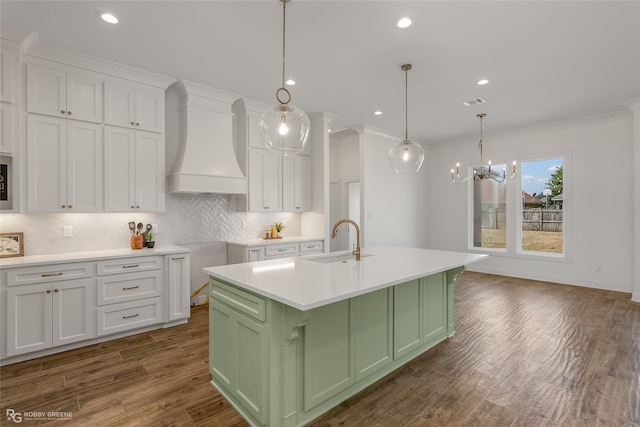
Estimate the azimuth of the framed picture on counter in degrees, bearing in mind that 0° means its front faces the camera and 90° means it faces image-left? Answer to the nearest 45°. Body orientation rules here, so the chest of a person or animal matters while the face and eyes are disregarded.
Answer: approximately 0°

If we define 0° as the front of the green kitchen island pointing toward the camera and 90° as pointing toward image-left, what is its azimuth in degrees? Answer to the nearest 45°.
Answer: approximately 315°

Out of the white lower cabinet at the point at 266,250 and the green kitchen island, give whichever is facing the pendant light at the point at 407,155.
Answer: the white lower cabinet

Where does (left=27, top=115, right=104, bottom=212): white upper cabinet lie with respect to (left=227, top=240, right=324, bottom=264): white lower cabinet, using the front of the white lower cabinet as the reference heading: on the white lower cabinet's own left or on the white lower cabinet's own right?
on the white lower cabinet's own right

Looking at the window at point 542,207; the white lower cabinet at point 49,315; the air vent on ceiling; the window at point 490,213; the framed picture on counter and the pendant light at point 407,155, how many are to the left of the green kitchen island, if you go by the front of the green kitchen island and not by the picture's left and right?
4

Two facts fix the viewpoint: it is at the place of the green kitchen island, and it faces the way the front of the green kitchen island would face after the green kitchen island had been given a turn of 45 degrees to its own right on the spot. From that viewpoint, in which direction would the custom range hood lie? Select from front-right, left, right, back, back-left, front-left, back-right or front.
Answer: back-right
